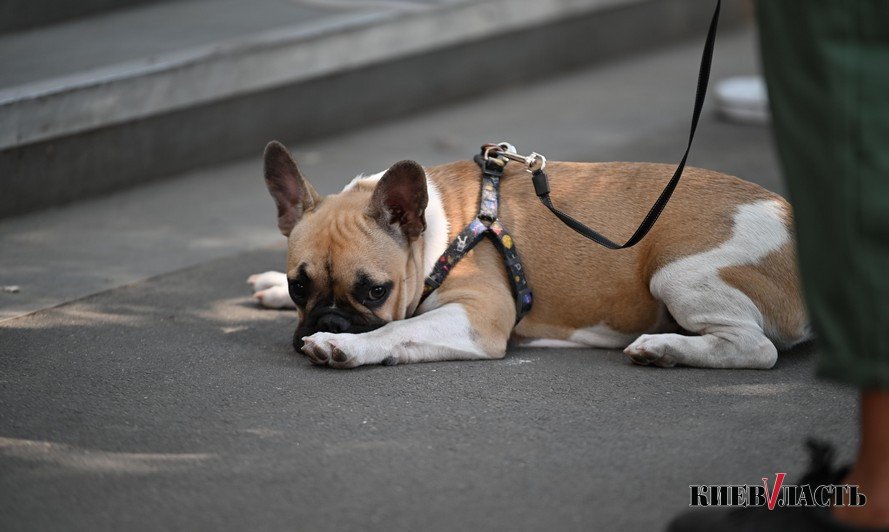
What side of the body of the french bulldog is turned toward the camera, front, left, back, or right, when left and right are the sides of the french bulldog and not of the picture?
left

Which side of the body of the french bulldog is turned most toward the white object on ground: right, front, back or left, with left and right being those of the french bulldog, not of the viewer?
right
